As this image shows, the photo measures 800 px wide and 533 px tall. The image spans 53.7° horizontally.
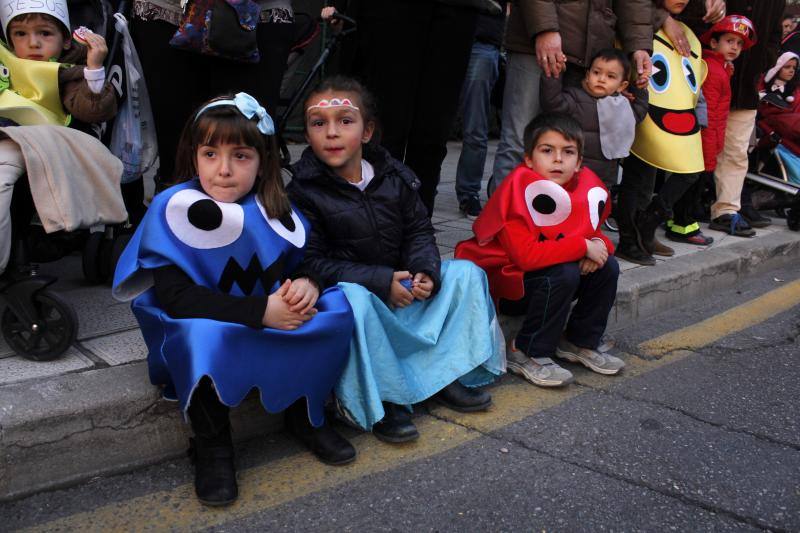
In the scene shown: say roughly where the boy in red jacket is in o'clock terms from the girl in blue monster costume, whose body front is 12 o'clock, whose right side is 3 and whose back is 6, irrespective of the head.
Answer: The boy in red jacket is roughly at 9 o'clock from the girl in blue monster costume.

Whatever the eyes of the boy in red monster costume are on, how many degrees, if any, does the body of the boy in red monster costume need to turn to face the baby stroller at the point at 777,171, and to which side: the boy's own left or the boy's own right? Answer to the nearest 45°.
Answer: approximately 90° to the boy's own left

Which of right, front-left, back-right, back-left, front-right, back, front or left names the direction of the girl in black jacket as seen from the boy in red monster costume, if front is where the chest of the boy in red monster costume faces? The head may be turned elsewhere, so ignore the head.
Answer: right

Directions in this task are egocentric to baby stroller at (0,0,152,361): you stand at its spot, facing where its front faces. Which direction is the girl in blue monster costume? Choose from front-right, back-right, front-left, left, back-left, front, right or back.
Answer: left

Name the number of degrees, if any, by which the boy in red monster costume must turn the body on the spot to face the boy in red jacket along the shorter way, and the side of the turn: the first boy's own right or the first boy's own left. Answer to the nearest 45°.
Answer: approximately 135° to the first boy's own left

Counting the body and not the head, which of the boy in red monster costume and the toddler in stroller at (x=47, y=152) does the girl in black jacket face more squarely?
the boy in red monster costume

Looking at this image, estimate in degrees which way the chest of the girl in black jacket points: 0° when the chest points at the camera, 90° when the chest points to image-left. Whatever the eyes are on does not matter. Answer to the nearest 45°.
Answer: approximately 315°

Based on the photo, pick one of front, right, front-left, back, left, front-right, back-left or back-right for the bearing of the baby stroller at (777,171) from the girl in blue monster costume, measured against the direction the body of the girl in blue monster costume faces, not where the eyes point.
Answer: left

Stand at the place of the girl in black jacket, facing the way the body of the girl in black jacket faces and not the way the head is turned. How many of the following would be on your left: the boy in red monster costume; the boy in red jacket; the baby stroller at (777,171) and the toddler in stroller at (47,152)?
3

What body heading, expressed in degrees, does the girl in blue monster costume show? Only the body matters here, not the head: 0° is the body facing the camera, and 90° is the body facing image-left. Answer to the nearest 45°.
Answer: approximately 315°
